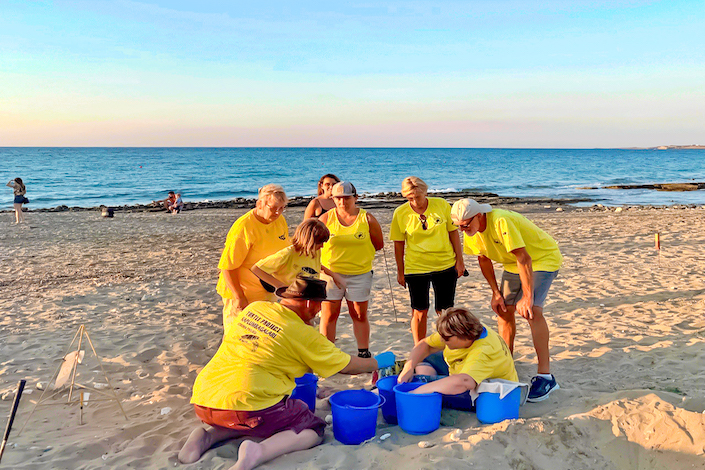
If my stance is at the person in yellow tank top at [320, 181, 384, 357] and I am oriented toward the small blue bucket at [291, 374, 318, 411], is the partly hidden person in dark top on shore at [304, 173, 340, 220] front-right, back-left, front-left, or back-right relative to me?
back-right

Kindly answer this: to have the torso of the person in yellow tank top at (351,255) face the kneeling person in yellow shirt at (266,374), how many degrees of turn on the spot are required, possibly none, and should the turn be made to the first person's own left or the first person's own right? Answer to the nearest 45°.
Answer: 0° — they already face them

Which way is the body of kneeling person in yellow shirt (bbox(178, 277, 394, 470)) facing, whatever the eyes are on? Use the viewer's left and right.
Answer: facing away from the viewer and to the right of the viewer

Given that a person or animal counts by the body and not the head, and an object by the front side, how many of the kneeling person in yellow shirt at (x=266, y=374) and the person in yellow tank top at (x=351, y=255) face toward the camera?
1

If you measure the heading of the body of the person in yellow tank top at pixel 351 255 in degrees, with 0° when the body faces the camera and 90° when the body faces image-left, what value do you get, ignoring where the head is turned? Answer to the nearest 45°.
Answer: approximately 0°

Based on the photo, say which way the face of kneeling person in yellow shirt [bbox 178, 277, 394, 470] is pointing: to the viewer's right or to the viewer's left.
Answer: to the viewer's right
